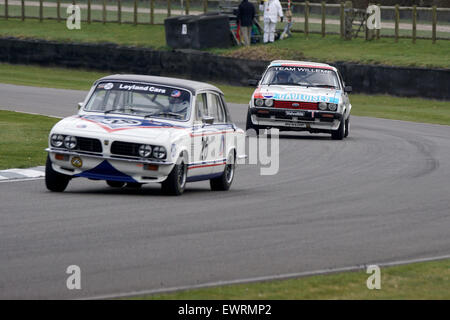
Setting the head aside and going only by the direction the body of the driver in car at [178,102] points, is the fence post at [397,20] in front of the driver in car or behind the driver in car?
behind

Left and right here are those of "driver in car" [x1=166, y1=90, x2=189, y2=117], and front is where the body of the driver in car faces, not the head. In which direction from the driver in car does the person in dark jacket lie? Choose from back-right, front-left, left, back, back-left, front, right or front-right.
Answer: back-right

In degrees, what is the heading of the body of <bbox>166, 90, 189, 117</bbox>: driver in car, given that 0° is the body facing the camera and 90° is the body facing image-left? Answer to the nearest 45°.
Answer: approximately 45°

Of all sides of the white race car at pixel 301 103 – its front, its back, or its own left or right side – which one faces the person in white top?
back

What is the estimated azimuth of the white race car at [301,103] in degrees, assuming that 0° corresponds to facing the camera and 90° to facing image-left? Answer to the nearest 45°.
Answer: approximately 0°

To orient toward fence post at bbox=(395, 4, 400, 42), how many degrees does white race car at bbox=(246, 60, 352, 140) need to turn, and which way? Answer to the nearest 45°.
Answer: approximately 180°

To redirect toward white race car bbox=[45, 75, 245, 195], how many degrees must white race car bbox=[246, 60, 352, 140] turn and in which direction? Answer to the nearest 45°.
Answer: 0° — it already faces it

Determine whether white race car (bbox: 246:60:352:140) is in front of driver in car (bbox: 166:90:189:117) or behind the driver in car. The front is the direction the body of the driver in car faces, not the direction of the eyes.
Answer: behind

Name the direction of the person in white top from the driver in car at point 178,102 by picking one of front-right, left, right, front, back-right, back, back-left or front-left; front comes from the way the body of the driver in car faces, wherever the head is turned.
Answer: back-right

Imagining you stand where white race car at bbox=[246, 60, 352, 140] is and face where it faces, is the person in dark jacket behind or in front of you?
behind

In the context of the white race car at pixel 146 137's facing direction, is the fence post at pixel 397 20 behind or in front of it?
behind

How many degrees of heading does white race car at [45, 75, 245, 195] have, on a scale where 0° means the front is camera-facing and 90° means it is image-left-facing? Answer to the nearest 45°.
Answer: approximately 45°
